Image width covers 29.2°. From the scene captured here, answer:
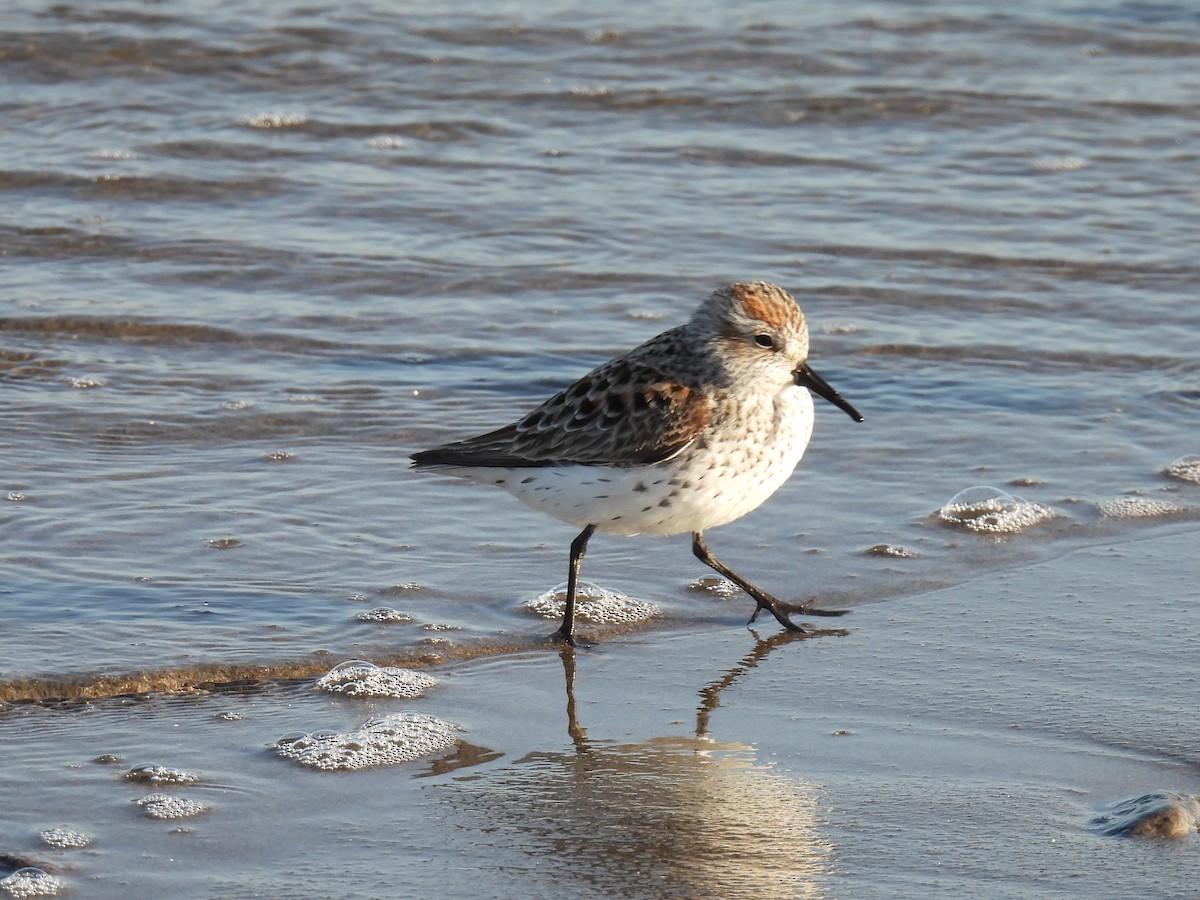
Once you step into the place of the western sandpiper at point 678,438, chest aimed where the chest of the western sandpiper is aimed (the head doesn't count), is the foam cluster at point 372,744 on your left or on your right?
on your right

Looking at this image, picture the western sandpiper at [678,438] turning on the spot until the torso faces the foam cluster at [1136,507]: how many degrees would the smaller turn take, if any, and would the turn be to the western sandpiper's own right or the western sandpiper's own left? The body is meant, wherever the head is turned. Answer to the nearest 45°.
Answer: approximately 45° to the western sandpiper's own left

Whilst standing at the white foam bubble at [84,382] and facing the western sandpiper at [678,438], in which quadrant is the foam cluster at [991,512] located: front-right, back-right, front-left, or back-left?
front-left

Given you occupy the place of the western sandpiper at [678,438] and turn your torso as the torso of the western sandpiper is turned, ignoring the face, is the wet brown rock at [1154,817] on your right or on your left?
on your right

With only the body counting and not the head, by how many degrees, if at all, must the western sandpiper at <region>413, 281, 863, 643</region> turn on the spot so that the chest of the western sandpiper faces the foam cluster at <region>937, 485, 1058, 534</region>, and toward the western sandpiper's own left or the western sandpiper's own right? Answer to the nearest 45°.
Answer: approximately 45° to the western sandpiper's own left

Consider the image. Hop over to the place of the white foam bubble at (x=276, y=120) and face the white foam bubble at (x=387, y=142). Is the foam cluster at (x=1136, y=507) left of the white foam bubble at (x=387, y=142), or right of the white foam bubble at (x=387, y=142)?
right

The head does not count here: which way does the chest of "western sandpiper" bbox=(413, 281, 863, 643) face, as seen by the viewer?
to the viewer's right

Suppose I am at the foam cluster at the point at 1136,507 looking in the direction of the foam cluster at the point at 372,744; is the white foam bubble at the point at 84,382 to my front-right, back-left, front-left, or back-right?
front-right

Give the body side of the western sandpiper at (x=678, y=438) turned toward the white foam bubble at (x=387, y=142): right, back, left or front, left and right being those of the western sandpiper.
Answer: left

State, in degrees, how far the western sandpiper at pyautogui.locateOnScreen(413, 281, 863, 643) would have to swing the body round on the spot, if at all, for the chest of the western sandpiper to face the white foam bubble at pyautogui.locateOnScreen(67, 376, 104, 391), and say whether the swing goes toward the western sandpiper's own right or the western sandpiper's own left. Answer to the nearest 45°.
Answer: approximately 135° to the western sandpiper's own left

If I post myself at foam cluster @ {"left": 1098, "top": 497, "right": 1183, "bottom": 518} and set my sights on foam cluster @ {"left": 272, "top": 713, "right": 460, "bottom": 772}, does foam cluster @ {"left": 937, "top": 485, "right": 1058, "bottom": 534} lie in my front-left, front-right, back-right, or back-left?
front-right

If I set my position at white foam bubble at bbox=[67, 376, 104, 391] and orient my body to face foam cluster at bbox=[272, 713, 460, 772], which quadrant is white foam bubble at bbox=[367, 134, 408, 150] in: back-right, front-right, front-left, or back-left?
back-left

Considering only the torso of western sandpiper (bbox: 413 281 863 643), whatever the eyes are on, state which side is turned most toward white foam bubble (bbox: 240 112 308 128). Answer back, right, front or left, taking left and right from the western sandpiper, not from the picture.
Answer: left
